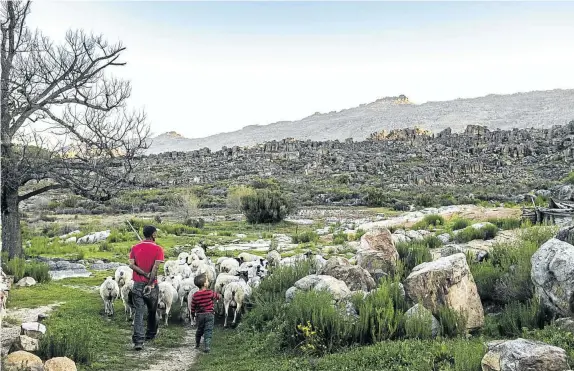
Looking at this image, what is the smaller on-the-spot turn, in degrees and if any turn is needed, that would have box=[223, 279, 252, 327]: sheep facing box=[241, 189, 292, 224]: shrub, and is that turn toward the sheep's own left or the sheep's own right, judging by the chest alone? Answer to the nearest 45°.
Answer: approximately 45° to the sheep's own left

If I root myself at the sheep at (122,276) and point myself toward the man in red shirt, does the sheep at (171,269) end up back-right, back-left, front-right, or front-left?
back-left

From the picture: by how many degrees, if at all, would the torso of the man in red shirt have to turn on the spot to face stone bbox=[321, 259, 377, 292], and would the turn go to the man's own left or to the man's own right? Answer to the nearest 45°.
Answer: approximately 90° to the man's own right

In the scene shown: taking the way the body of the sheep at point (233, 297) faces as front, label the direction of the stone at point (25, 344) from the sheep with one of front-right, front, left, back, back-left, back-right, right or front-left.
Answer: back

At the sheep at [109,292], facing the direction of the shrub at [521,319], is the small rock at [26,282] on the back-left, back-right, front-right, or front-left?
back-left

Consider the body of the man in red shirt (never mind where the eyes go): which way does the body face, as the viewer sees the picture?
away from the camera

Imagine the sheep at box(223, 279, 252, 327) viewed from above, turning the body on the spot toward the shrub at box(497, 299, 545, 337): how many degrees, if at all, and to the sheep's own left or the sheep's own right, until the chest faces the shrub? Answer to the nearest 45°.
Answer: approximately 90° to the sheep's own right

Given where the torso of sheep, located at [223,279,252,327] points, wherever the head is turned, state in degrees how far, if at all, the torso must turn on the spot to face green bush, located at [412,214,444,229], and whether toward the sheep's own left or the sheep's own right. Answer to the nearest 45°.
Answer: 0° — it already faces it

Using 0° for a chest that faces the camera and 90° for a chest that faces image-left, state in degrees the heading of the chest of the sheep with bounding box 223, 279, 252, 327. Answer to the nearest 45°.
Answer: approximately 225°
